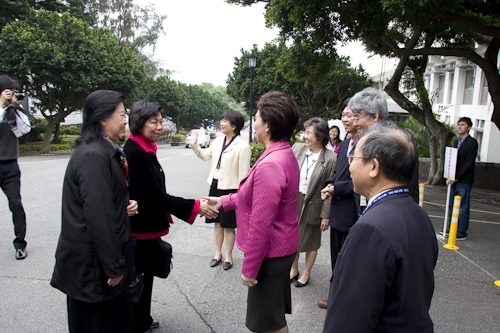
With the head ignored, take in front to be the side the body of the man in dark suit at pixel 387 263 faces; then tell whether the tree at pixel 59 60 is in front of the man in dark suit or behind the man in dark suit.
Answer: in front

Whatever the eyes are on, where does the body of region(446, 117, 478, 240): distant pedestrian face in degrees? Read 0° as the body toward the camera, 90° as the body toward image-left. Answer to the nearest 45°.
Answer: approximately 45°

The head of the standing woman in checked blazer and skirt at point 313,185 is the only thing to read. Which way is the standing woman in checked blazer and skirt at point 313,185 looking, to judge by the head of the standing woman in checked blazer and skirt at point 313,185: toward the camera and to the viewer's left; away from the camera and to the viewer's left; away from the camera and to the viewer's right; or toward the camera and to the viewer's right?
toward the camera and to the viewer's left

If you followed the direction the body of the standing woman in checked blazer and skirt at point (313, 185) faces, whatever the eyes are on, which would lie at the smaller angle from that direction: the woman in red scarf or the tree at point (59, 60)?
the woman in red scarf

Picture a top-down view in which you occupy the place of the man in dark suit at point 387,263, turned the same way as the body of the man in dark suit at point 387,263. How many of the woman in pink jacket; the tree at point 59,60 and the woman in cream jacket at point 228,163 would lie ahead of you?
3

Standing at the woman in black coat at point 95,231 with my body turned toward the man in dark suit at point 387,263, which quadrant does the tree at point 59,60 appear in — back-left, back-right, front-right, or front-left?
back-left

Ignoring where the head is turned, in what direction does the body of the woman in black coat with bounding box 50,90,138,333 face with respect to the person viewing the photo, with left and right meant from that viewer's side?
facing to the right of the viewer

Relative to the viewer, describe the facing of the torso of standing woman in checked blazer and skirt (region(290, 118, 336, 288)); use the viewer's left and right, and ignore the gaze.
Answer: facing the viewer and to the left of the viewer

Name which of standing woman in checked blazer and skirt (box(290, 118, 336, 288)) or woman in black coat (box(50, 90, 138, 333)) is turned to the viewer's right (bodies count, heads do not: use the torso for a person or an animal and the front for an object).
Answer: the woman in black coat

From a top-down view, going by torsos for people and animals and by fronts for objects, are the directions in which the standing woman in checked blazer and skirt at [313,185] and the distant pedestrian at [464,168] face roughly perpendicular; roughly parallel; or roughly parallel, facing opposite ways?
roughly parallel

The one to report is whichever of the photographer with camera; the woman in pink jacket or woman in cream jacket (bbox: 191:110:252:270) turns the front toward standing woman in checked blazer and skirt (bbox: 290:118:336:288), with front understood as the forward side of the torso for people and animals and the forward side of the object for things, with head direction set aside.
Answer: the photographer with camera

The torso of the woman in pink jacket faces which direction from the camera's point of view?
to the viewer's left

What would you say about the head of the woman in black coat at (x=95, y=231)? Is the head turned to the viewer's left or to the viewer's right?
to the viewer's right

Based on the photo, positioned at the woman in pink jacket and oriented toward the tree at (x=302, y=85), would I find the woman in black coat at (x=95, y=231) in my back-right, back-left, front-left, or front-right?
back-left

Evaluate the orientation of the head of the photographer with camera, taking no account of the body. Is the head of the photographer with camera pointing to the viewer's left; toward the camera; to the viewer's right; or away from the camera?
to the viewer's right

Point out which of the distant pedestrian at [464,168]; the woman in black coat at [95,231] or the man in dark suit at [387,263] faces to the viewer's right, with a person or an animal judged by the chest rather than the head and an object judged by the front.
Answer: the woman in black coat

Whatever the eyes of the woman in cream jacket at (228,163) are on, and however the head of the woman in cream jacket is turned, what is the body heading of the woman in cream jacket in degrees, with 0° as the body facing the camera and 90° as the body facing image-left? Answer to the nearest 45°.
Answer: approximately 45°

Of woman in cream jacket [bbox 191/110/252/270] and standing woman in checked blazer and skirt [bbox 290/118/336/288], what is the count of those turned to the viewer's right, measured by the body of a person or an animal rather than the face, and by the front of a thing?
0
